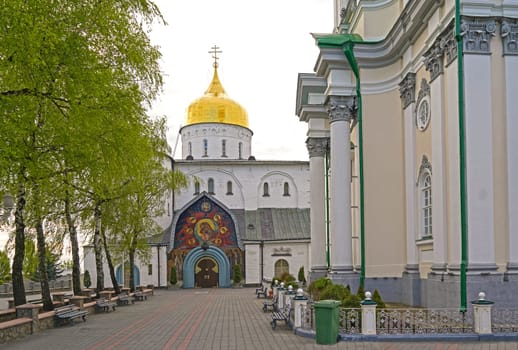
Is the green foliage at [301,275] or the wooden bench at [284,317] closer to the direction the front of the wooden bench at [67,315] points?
the wooden bench

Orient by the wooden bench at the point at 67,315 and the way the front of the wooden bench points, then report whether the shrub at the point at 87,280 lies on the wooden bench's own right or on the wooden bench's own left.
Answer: on the wooden bench's own left

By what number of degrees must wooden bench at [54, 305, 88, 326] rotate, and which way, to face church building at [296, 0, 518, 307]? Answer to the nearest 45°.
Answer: approximately 45° to its left

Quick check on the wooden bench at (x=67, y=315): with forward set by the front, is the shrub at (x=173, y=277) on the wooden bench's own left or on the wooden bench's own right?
on the wooden bench's own left

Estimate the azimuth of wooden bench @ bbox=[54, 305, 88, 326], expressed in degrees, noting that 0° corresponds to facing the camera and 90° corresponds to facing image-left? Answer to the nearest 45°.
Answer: approximately 315°

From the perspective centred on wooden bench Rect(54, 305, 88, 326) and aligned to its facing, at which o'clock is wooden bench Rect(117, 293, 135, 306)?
wooden bench Rect(117, 293, 135, 306) is roughly at 8 o'clock from wooden bench Rect(54, 305, 88, 326).

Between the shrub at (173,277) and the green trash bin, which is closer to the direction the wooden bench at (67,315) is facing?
the green trash bin

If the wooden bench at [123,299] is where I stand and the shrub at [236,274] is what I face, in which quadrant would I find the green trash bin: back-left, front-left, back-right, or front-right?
back-right

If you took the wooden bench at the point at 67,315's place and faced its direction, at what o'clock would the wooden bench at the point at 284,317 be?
the wooden bench at the point at 284,317 is roughly at 12 o'clock from the wooden bench at the point at 67,315.

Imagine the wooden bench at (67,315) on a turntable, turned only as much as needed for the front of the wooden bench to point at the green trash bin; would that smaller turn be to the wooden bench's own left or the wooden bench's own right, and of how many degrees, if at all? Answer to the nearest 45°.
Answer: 0° — it already faces it

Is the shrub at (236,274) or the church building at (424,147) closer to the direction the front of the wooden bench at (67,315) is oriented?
the church building

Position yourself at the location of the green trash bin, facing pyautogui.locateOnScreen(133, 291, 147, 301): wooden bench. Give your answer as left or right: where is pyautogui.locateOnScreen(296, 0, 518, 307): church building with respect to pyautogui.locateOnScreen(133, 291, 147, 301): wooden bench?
right
